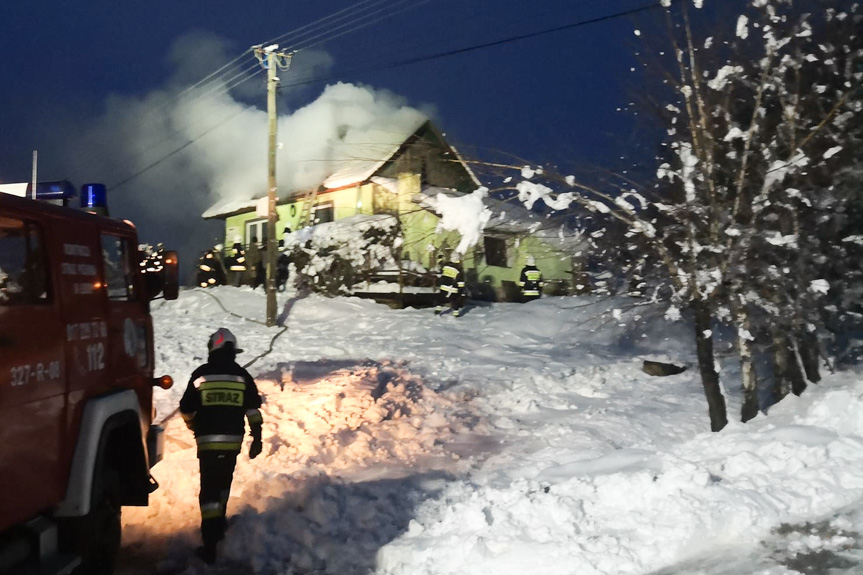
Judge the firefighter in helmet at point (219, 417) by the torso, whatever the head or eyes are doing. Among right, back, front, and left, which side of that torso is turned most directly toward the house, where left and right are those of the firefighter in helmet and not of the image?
front

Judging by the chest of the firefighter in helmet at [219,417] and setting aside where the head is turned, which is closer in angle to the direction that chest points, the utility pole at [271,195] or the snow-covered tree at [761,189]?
the utility pole

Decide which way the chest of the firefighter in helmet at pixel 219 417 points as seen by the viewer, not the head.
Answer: away from the camera

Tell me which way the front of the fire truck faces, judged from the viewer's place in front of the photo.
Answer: facing away from the viewer and to the right of the viewer

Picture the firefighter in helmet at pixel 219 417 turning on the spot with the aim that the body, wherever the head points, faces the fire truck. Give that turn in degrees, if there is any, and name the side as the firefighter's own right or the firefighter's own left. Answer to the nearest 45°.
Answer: approximately 135° to the firefighter's own left

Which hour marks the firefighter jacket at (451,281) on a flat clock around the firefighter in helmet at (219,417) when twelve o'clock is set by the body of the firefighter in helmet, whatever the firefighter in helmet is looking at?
The firefighter jacket is roughly at 1 o'clock from the firefighter in helmet.

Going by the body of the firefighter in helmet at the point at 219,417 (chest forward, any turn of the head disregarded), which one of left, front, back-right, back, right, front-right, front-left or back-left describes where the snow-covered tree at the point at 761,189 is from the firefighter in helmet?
right

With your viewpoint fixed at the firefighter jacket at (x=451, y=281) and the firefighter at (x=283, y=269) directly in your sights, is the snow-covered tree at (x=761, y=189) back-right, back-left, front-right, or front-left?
back-left

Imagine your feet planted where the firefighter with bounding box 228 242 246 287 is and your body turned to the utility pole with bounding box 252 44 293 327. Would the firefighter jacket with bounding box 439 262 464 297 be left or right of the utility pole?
left

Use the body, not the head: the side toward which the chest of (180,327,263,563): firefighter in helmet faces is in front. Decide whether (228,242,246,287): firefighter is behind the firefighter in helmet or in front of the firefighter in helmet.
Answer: in front

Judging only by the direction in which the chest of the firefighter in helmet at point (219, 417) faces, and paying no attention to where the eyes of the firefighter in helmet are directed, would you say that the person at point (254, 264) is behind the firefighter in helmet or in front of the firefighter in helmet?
in front

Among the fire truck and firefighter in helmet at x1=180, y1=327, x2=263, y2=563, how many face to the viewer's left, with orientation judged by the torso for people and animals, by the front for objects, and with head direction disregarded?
0

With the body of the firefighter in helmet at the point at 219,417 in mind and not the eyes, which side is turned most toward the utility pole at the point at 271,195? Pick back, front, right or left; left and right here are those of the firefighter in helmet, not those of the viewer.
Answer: front

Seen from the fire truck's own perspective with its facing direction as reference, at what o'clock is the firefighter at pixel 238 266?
The firefighter is roughly at 11 o'clock from the fire truck.
